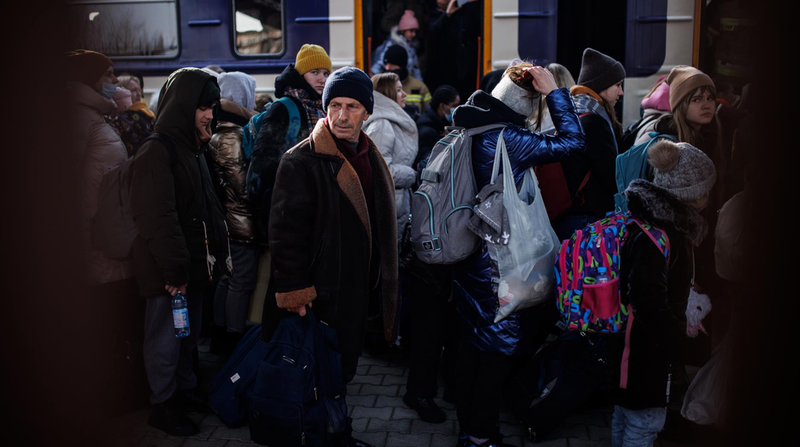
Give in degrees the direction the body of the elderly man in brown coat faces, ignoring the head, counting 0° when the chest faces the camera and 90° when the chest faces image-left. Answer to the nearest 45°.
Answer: approximately 315°

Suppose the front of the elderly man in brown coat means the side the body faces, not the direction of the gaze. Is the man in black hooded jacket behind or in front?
behind

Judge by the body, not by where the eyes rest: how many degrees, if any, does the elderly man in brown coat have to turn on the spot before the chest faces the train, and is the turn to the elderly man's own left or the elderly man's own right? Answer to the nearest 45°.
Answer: approximately 135° to the elderly man's own left

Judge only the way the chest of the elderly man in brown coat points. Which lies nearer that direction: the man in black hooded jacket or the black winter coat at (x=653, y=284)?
the black winter coat

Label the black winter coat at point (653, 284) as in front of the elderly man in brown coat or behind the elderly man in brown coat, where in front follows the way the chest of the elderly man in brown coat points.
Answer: in front
